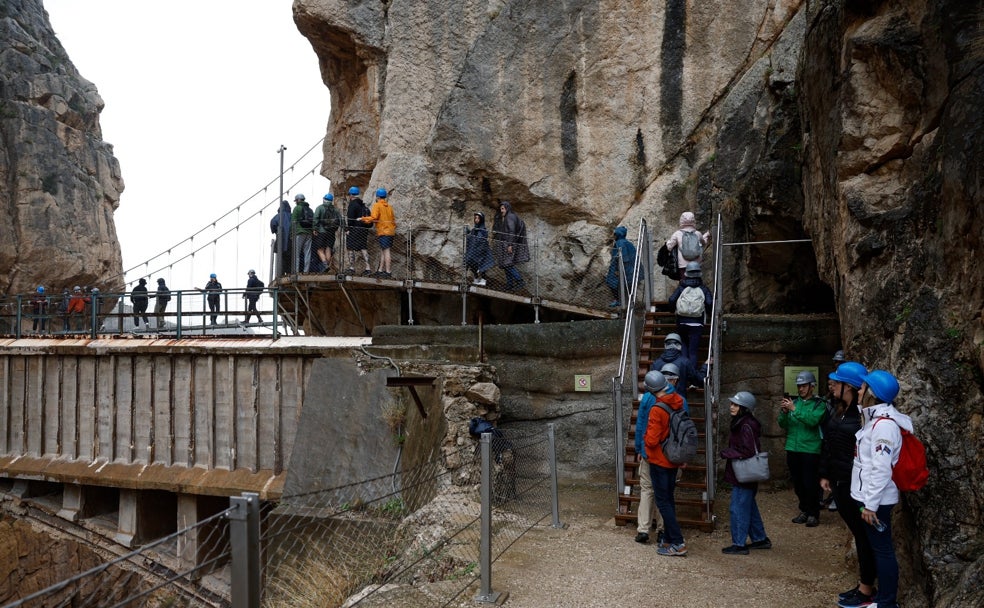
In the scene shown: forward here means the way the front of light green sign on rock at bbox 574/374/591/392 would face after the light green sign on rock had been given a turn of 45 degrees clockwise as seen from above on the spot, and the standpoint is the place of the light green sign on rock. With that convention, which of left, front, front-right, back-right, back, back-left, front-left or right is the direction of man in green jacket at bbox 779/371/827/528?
left

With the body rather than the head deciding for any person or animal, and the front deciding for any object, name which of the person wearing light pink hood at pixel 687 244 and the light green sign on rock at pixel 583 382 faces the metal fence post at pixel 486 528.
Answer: the light green sign on rock

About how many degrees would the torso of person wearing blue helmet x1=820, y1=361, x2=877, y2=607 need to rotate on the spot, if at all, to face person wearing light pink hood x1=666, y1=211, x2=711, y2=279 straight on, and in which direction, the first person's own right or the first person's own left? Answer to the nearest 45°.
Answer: approximately 45° to the first person's own right

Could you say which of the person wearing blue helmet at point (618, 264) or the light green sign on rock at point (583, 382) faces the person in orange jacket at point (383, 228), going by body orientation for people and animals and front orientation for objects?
the person wearing blue helmet

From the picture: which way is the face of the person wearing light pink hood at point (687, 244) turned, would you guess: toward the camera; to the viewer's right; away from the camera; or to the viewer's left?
away from the camera

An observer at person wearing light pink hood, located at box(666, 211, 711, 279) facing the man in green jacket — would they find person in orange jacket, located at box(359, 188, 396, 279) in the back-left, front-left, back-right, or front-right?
back-right

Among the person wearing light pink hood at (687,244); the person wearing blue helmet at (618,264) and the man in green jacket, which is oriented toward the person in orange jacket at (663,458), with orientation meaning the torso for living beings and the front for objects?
the man in green jacket

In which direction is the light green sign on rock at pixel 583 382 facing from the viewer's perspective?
toward the camera

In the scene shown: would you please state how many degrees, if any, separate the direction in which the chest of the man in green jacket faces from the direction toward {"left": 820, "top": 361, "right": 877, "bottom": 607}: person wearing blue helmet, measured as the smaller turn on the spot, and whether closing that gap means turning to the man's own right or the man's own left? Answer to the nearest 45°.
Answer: approximately 45° to the man's own left

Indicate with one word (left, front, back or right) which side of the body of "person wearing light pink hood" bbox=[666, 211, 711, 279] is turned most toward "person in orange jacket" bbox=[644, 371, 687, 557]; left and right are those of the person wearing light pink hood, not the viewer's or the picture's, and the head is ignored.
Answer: back

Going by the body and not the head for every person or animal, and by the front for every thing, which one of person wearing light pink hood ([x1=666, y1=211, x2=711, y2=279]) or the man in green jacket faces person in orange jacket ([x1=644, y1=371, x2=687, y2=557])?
the man in green jacket

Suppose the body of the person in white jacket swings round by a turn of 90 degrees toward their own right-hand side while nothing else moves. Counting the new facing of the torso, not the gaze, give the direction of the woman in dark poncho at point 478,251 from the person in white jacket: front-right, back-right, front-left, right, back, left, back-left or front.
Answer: front-left

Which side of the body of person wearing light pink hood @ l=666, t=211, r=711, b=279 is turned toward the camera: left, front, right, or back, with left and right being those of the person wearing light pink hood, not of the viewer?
back

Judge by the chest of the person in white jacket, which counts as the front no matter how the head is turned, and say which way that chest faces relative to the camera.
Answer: to the viewer's left

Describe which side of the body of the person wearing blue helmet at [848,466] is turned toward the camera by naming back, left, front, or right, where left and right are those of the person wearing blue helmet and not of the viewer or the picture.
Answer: left

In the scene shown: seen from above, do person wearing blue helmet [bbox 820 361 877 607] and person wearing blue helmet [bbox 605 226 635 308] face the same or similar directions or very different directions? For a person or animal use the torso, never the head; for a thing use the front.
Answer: same or similar directions

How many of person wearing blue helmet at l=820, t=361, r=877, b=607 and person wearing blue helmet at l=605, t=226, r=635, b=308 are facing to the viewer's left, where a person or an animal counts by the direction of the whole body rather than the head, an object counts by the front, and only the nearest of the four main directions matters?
2

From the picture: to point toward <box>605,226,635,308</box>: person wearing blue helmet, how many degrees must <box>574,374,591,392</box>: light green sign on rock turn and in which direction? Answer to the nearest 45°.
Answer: approximately 180°

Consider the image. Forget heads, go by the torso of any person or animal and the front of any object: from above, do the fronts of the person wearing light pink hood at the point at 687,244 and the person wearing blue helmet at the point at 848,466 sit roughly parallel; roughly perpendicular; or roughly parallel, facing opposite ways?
roughly perpendicular
